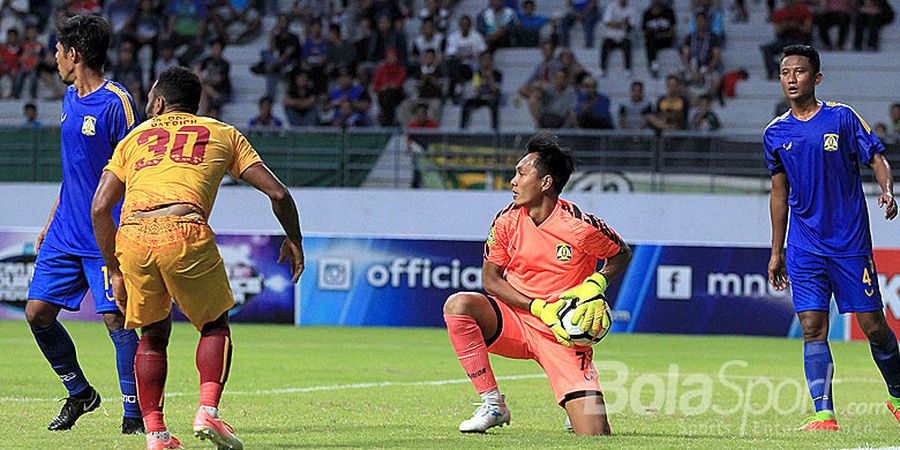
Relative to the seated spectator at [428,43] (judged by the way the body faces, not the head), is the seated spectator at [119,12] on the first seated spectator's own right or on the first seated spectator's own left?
on the first seated spectator's own right

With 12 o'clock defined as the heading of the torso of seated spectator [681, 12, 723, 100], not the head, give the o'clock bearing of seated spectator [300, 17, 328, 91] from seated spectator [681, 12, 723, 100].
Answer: seated spectator [300, 17, 328, 91] is roughly at 3 o'clock from seated spectator [681, 12, 723, 100].

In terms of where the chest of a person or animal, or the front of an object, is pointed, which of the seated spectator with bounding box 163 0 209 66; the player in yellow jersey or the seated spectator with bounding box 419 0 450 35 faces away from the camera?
the player in yellow jersey

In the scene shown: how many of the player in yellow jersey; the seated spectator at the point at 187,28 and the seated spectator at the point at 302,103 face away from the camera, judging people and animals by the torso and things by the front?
1

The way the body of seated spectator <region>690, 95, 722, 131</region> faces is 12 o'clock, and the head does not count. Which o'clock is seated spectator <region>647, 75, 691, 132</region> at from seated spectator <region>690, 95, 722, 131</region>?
seated spectator <region>647, 75, 691, 132</region> is roughly at 2 o'clock from seated spectator <region>690, 95, 722, 131</region>.

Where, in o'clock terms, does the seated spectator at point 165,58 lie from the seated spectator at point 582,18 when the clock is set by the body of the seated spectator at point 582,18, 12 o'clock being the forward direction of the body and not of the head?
the seated spectator at point 165,58 is roughly at 3 o'clock from the seated spectator at point 582,18.

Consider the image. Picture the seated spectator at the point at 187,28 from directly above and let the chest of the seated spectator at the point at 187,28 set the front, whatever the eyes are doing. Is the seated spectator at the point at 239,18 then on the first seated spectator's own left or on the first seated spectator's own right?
on the first seated spectator's own left
